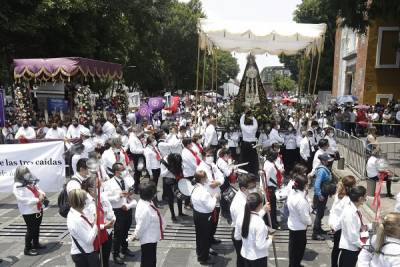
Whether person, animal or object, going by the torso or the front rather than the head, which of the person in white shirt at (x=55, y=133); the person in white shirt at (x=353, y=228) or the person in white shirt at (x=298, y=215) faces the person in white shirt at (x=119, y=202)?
the person in white shirt at (x=55, y=133)

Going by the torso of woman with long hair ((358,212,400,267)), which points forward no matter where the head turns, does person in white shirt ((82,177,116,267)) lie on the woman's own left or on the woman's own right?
on the woman's own left

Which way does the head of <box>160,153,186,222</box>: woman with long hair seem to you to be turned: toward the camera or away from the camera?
away from the camera

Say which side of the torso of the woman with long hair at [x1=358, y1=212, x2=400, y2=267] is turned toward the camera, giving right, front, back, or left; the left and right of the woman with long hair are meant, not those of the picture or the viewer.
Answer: back

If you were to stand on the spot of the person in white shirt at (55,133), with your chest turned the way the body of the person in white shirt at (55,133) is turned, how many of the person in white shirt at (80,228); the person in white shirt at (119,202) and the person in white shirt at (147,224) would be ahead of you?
3

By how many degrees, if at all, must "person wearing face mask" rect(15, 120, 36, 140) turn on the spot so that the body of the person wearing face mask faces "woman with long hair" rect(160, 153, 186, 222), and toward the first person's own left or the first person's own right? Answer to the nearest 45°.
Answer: approximately 45° to the first person's own left
